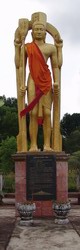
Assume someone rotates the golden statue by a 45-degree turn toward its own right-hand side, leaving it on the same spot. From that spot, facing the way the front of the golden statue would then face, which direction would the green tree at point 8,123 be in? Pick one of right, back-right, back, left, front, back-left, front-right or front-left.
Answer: back-right

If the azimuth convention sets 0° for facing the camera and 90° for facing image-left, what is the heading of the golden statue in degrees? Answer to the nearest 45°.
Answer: approximately 0°

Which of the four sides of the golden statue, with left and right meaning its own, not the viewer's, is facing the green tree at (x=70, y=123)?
back
